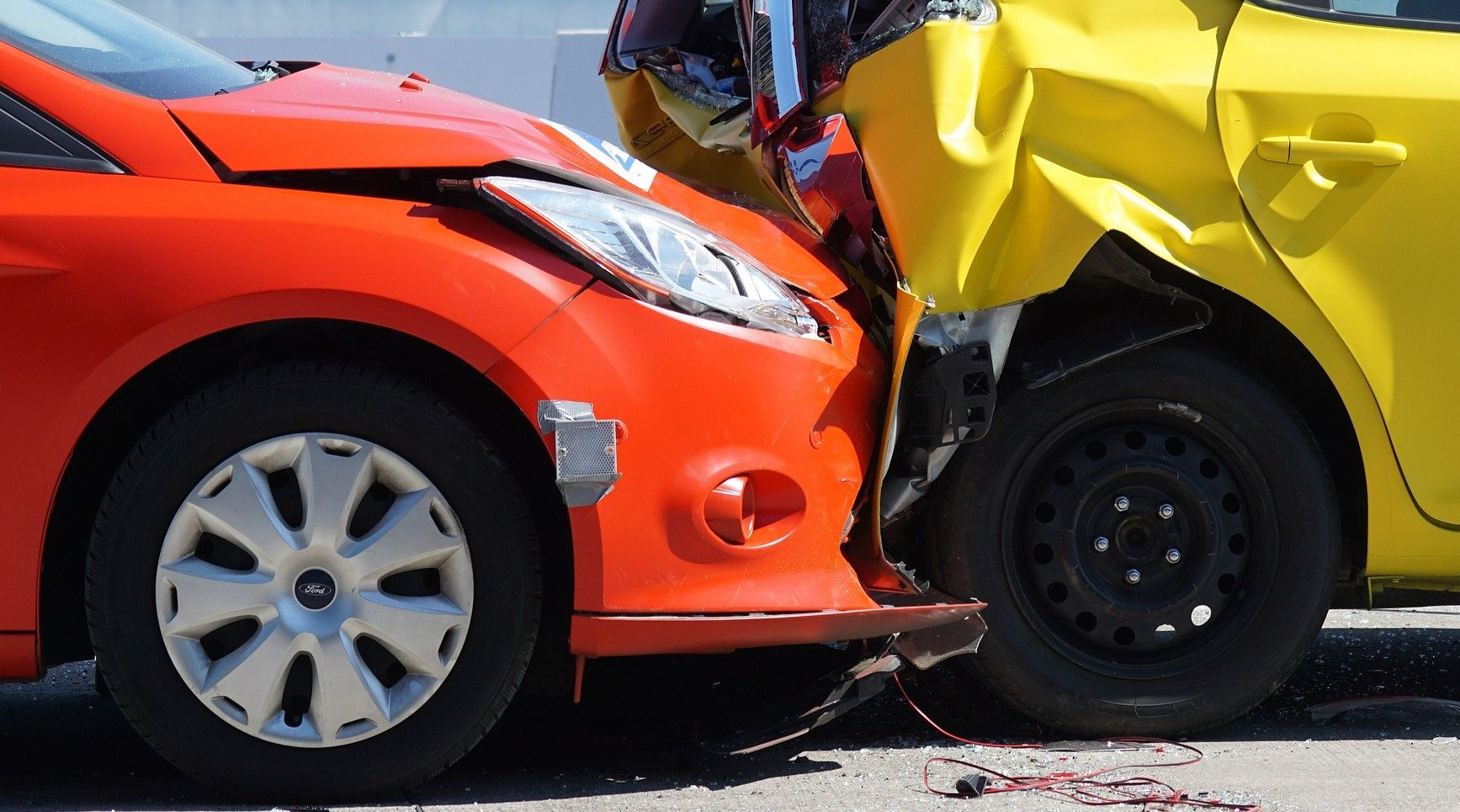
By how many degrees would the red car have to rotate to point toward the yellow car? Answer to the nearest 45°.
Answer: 0° — it already faces it

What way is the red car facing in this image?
to the viewer's right
